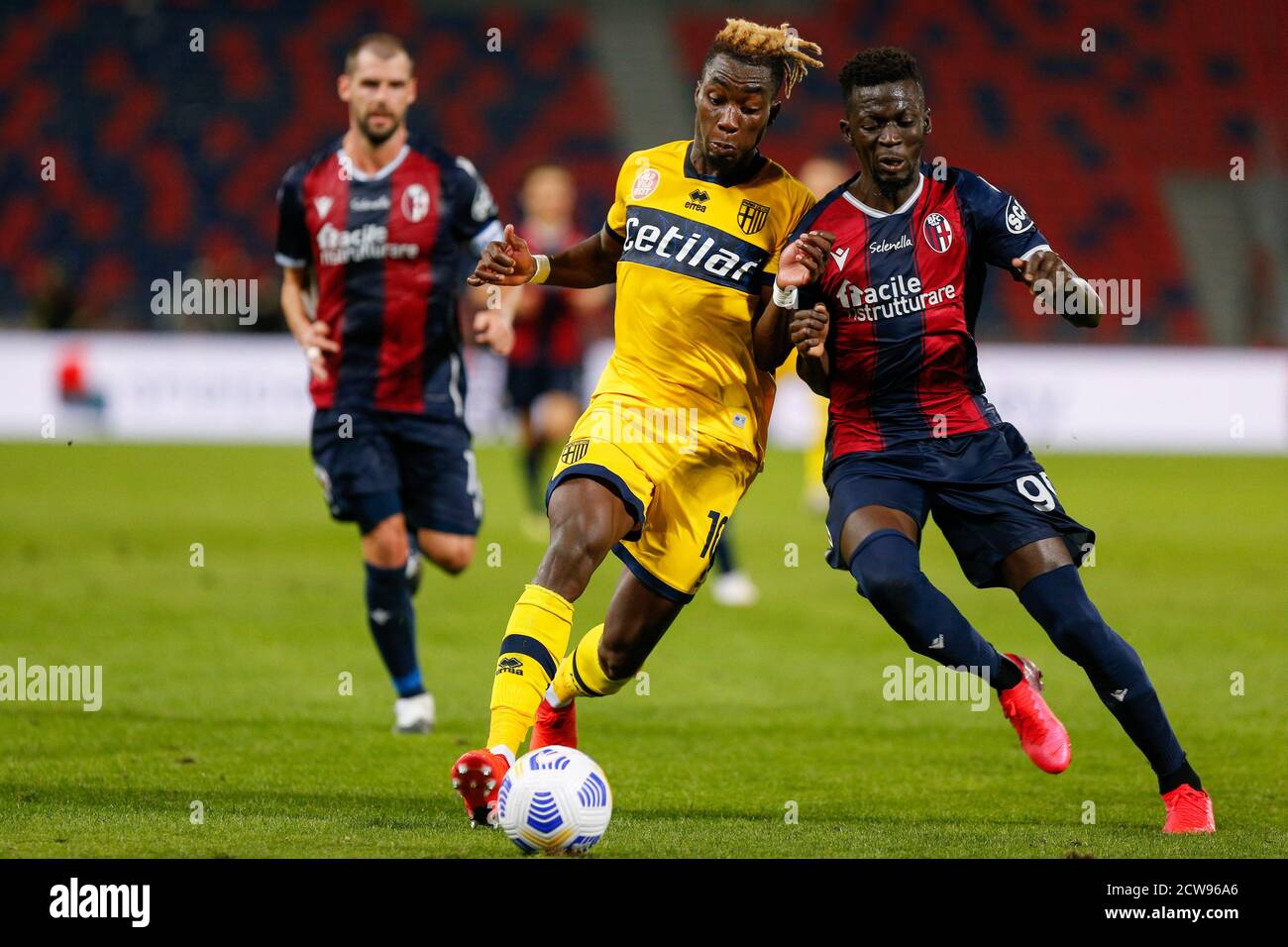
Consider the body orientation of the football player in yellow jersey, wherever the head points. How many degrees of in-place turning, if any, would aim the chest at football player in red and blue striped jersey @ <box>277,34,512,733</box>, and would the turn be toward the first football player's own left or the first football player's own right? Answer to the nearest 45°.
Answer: approximately 135° to the first football player's own right

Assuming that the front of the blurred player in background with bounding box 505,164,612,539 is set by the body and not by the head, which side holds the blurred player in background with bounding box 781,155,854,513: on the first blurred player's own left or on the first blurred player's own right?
on the first blurred player's own left

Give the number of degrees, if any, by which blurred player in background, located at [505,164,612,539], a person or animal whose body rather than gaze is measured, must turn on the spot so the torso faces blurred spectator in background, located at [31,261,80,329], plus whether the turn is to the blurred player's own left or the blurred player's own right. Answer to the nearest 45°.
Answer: approximately 135° to the blurred player's own right

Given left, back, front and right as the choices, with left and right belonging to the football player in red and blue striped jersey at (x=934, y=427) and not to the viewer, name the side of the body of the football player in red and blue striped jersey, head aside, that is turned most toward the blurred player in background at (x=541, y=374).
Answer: back

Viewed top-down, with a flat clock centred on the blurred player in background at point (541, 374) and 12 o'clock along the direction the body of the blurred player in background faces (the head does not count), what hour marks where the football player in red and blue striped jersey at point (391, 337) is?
The football player in red and blue striped jersey is roughly at 12 o'clock from the blurred player in background.

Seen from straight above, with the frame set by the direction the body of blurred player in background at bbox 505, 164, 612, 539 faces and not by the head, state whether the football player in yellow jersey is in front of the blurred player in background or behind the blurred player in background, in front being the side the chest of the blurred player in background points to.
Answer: in front

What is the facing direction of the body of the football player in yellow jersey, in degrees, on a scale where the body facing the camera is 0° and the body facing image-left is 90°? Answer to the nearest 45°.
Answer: approximately 0°
